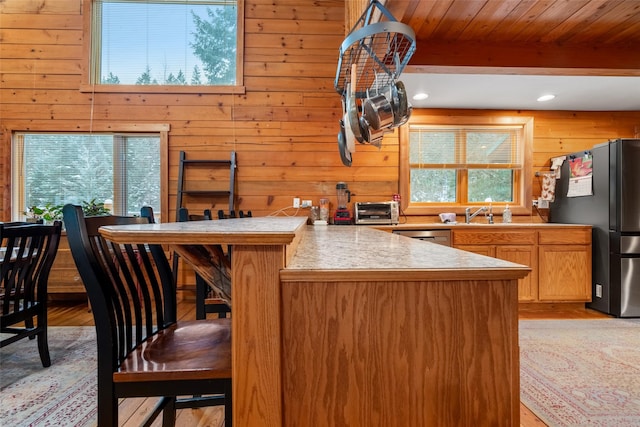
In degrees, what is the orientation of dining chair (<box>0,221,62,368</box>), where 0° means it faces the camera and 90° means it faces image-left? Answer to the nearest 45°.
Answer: approximately 135°

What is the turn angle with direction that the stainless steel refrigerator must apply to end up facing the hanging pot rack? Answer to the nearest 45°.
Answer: approximately 90° to its right

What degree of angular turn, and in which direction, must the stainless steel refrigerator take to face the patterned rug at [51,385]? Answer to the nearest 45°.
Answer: approximately 90° to its right

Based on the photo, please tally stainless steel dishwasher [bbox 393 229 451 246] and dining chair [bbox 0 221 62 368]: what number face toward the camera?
1

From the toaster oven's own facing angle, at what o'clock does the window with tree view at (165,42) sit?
The window with tree view is roughly at 3 o'clock from the toaster oven.

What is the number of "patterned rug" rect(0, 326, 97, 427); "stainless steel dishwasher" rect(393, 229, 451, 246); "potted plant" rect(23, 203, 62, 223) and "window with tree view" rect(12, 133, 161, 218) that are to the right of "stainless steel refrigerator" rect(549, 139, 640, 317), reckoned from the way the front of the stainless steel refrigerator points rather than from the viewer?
4

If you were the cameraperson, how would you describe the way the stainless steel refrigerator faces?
facing the viewer and to the right of the viewer

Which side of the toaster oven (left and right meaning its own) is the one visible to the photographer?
front

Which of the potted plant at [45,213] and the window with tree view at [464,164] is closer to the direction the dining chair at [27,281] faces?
the potted plant

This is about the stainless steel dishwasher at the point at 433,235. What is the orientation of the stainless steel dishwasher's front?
toward the camera

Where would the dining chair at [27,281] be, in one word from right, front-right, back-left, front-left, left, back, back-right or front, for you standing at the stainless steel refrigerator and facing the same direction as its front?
right
